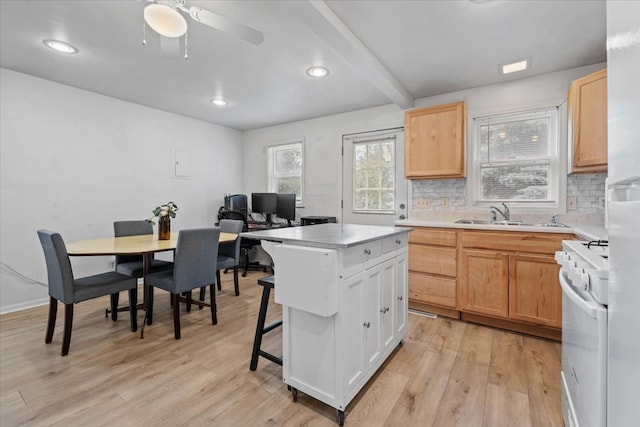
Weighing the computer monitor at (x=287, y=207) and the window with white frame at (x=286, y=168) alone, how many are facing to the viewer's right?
0

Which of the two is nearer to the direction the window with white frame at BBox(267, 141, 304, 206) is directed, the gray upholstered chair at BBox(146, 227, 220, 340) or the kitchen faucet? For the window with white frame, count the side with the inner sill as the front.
the gray upholstered chair

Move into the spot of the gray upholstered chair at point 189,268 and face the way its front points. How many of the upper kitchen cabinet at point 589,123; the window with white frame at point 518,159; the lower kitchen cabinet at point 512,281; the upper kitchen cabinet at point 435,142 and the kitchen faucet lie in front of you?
0

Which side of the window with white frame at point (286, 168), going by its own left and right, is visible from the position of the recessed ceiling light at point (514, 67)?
left

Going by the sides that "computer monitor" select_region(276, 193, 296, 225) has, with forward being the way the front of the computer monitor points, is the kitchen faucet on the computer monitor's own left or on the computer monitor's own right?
on the computer monitor's own left

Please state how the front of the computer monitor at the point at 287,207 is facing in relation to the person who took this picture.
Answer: facing the viewer and to the left of the viewer

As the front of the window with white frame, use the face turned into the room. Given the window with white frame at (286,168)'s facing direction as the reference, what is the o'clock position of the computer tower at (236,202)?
The computer tower is roughly at 2 o'clock from the window with white frame.

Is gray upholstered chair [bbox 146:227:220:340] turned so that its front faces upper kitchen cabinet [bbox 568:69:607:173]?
no

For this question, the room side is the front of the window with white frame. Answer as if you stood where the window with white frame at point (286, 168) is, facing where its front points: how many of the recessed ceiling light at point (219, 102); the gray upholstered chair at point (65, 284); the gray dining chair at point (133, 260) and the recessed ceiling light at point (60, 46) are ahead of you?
4

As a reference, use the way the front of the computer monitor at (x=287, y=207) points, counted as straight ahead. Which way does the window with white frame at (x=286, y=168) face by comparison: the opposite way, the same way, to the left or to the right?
the same way

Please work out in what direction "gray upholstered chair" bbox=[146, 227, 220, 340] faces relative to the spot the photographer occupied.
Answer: facing away from the viewer and to the left of the viewer

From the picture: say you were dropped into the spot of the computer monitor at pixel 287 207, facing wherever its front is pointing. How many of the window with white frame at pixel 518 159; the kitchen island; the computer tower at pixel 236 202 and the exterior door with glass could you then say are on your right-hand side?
1

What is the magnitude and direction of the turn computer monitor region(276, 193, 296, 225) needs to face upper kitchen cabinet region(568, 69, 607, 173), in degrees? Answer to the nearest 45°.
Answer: approximately 90° to its left

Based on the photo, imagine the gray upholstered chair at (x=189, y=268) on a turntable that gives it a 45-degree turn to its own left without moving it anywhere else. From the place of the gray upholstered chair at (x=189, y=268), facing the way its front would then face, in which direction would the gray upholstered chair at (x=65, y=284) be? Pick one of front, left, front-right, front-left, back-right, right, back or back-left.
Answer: front

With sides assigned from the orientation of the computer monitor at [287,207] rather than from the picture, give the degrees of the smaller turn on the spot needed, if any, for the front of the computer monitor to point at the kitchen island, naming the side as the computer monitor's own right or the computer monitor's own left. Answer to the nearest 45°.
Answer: approximately 45° to the computer monitor's own left

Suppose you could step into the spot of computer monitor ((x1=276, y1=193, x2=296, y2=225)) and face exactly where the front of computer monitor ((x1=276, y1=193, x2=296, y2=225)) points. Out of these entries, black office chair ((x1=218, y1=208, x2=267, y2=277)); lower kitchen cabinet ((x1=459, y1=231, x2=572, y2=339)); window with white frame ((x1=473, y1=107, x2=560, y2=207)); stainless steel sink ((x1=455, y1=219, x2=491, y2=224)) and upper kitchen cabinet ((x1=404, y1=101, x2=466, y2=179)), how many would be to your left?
4

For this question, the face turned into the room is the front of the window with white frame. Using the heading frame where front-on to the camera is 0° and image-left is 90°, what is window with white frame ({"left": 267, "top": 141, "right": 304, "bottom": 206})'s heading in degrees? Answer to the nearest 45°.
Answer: approximately 45°

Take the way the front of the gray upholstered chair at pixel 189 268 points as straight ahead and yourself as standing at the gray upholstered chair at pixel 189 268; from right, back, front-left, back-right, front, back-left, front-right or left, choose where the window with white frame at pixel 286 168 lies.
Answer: right
